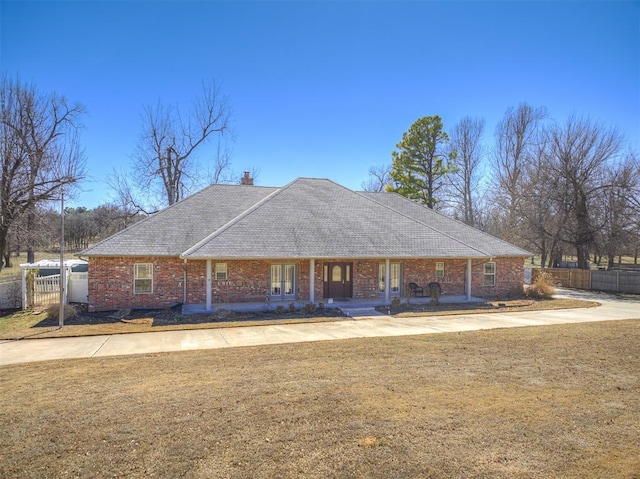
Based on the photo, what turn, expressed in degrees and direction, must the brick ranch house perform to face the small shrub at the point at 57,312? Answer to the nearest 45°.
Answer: approximately 45° to its right

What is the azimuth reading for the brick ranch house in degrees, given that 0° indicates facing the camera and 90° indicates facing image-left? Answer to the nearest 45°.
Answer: approximately 0°

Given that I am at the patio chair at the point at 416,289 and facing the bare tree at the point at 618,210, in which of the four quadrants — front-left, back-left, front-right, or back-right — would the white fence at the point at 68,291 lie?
back-left

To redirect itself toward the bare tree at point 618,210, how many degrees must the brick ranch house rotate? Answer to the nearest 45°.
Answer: approximately 135° to its left

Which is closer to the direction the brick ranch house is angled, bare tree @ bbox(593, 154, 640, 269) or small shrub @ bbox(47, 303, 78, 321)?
the small shrub

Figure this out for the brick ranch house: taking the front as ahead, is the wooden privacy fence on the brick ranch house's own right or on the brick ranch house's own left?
on the brick ranch house's own left

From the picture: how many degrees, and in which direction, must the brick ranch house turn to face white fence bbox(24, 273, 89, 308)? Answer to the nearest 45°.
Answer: approximately 90° to its right

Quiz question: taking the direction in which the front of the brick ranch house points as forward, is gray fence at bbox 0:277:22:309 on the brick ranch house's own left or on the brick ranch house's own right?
on the brick ranch house's own right

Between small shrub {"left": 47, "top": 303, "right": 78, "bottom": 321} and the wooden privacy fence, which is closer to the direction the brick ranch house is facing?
the small shrub
